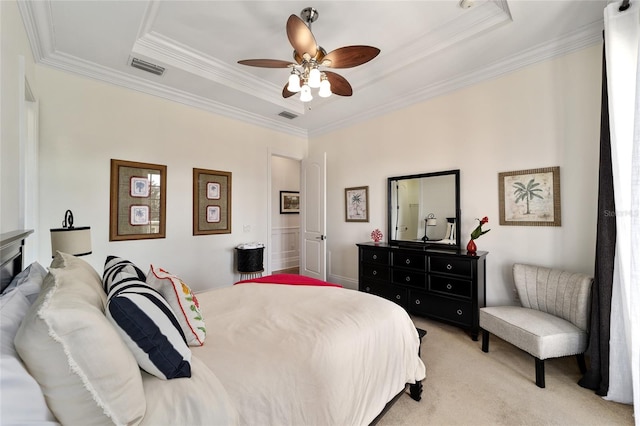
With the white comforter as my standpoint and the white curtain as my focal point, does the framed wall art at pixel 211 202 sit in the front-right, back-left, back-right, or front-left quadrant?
back-left

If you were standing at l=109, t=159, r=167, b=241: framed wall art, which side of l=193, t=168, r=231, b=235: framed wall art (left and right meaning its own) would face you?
right

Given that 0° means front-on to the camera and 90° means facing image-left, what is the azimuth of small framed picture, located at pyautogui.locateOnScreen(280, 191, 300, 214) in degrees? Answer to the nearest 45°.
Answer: approximately 315°

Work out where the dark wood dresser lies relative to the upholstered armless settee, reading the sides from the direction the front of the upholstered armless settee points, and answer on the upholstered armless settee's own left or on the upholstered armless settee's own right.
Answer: on the upholstered armless settee's own right

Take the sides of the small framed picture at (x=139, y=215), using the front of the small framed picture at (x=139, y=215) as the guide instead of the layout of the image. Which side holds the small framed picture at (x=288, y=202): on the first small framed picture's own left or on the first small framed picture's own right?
on the first small framed picture's own left

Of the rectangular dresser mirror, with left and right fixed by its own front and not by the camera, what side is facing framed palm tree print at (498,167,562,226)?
left

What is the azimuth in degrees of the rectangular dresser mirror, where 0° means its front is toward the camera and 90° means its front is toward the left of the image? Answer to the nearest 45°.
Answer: approximately 45°
